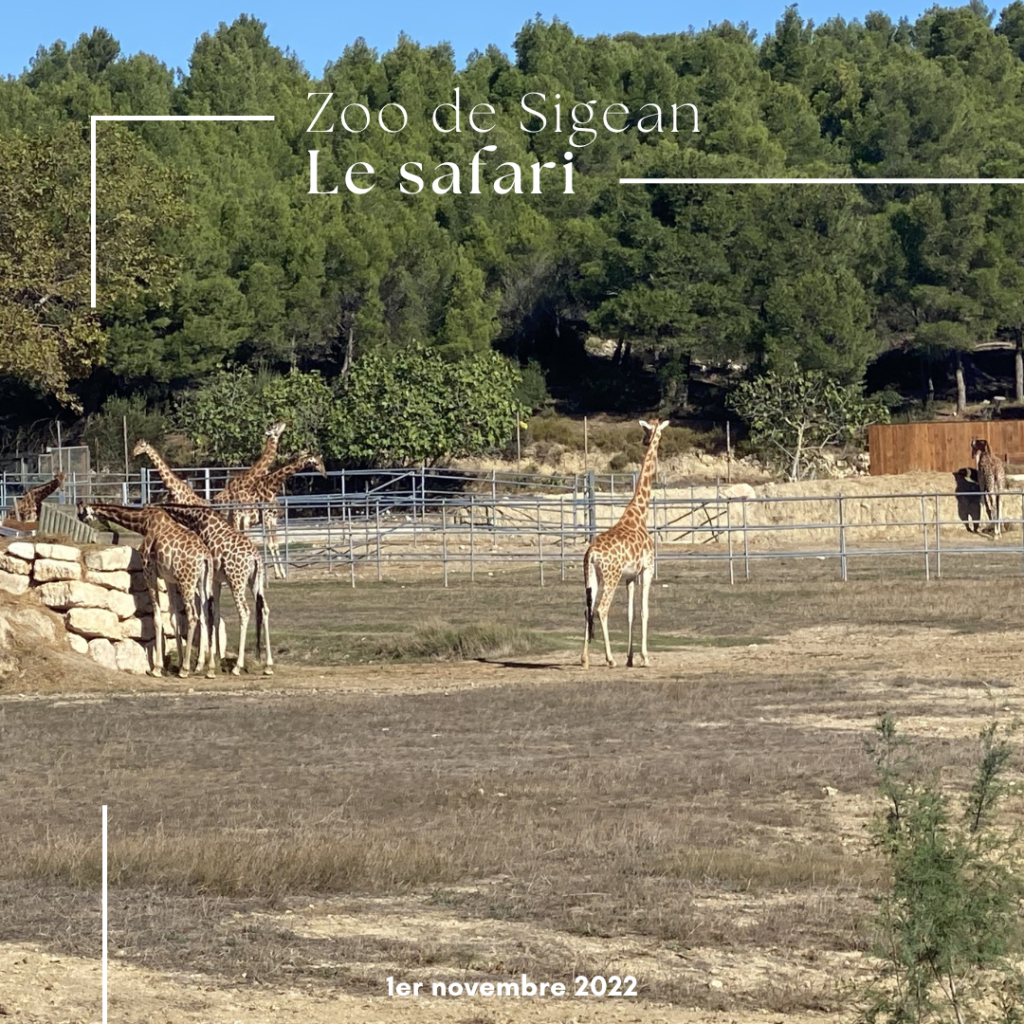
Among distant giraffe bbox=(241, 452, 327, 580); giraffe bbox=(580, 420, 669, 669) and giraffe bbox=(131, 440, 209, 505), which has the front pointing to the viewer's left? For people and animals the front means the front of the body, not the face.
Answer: giraffe bbox=(131, 440, 209, 505)

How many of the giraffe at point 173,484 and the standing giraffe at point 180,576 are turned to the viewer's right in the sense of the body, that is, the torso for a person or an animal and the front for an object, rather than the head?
0

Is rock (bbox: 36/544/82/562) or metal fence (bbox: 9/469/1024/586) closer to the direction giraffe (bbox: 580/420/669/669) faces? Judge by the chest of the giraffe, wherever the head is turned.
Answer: the metal fence

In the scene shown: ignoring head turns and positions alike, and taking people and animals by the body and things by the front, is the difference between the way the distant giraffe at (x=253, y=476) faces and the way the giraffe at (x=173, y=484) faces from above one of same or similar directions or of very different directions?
very different directions

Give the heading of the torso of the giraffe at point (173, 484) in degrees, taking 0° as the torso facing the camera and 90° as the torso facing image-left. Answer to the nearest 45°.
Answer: approximately 90°

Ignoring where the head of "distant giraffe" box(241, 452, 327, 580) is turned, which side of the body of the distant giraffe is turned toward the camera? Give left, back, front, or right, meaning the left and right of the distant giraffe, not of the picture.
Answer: right

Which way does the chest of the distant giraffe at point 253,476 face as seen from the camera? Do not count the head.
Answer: to the viewer's right

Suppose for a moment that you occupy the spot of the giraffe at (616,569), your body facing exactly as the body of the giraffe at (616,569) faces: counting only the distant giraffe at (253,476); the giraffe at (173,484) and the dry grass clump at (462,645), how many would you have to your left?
3

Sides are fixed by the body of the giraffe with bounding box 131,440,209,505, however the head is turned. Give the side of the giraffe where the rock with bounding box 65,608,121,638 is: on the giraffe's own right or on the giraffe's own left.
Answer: on the giraffe's own left

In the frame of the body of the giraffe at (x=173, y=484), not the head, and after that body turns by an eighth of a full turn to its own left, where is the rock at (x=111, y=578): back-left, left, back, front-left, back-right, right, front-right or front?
front-left

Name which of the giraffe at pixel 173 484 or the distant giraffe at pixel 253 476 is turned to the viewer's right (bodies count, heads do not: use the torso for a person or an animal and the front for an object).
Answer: the distant giraffe

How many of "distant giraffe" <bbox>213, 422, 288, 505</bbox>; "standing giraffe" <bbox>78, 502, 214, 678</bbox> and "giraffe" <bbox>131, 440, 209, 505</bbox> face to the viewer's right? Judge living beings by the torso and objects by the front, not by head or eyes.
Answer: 1

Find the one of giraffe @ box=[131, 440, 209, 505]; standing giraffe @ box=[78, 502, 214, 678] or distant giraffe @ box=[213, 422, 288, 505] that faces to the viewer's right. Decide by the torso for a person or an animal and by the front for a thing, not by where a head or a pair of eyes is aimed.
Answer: the distant giraffe

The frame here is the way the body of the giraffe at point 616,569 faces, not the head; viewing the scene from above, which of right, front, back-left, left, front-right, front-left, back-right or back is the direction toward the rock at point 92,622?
back-left
